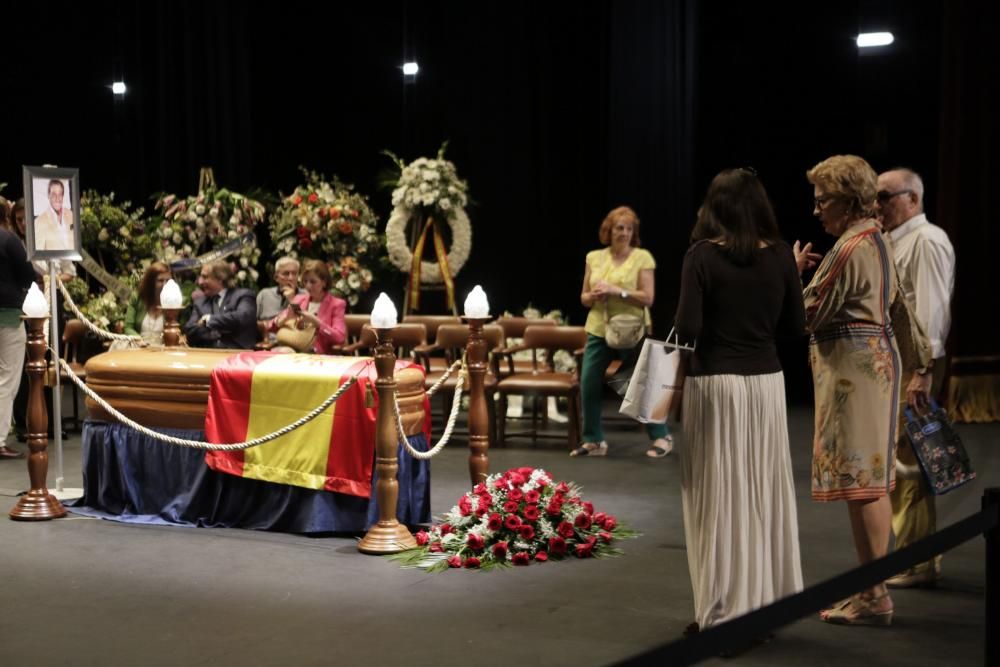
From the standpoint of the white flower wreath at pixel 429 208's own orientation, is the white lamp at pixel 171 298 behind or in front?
in front

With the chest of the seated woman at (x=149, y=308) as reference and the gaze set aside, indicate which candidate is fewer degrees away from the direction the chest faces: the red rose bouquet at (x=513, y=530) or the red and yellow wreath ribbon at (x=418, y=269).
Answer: the red rose bouquet

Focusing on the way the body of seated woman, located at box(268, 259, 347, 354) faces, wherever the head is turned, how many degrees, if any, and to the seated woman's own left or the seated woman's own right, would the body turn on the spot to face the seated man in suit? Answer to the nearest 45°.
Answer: approximately 45° to the seated woman's own right

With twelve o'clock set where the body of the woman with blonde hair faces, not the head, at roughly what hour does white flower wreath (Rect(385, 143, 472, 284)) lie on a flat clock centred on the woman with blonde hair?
The white flower wreath is roughly at 2 o'clock from the woman with blonde hair.

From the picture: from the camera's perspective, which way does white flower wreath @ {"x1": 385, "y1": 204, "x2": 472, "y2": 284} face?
toward the camera

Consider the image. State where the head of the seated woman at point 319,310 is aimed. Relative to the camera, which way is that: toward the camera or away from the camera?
toward the camera

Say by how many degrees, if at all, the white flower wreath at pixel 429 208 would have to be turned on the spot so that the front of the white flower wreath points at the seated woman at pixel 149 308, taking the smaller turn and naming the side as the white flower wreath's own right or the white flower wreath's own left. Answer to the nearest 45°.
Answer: approximately 45° to the white flower wreath's own right

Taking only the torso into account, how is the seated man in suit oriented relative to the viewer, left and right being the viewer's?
facing the viewer and to the left of the viewer

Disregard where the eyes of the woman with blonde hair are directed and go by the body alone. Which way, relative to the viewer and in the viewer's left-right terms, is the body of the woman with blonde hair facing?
facing to the left of the viewer

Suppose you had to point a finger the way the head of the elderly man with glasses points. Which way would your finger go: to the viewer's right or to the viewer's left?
to the viewer's left

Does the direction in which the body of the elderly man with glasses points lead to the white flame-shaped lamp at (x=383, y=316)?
yes

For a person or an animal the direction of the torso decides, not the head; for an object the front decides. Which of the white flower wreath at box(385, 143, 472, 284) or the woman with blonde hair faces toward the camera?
the white flower wreath

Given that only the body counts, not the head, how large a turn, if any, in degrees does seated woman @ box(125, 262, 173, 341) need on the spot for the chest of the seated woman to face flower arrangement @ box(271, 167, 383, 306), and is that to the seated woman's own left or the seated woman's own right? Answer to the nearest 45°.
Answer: approximately 90° to the seated woman's own left

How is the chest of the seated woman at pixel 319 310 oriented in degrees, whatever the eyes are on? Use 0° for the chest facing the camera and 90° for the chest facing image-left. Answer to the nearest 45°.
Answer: approximately 45°

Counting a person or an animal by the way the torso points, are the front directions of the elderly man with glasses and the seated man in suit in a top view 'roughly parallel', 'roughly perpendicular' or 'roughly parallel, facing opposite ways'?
roughly perpendicular

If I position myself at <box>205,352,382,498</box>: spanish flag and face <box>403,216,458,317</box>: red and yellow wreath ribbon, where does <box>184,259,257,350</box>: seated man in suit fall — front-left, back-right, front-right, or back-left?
front-left

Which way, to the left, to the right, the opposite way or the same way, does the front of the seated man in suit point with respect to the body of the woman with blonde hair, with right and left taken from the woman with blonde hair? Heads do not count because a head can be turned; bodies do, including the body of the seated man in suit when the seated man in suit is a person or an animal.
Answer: to the left

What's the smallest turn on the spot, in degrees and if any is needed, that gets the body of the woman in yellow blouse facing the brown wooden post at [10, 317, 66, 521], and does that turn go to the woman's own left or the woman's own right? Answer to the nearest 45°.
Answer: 0° — they already face it
